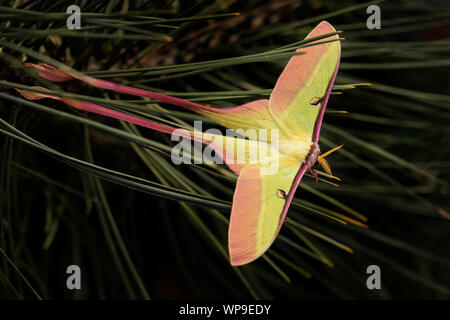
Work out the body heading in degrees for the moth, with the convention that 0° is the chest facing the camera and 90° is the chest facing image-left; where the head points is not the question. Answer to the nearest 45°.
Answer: approximately 270°
